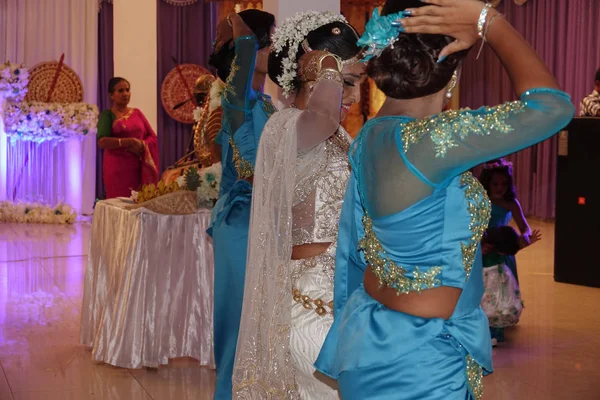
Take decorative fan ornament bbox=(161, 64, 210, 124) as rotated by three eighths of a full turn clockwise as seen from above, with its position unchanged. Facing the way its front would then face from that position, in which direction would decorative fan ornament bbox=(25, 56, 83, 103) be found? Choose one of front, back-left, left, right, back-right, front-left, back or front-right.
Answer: front-left

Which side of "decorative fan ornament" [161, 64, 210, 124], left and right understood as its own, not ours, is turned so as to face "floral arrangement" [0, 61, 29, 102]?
right

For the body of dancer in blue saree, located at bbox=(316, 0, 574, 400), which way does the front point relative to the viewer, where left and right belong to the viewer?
facing away from the viewer and to the right of the viewer

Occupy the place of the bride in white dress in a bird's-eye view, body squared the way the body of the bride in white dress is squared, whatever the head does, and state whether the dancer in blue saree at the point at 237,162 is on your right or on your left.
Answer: on your left

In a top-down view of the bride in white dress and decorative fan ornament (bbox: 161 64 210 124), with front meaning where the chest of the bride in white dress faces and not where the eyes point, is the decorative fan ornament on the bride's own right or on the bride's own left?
on the bride's own left

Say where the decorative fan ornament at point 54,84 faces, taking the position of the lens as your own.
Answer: facing the viewer

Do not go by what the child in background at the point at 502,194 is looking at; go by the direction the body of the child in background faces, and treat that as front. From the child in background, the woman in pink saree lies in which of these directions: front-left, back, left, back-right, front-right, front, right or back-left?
back-right

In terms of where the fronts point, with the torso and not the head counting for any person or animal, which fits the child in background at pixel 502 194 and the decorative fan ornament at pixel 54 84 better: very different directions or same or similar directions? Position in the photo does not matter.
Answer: same or similar directions

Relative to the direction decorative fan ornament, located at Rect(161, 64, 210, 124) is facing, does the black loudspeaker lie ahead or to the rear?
ahead

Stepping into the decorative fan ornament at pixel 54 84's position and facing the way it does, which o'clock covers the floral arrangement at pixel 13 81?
The floral arrangement is roughly at 2 o'clock from the decorative fan ornament.

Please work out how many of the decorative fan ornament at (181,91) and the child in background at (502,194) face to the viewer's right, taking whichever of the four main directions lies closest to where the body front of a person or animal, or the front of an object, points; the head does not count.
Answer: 0

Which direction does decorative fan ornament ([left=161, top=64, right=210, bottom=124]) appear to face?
toward the camera

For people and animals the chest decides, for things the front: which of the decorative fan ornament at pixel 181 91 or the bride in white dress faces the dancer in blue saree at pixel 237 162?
the decorative fan ornament
